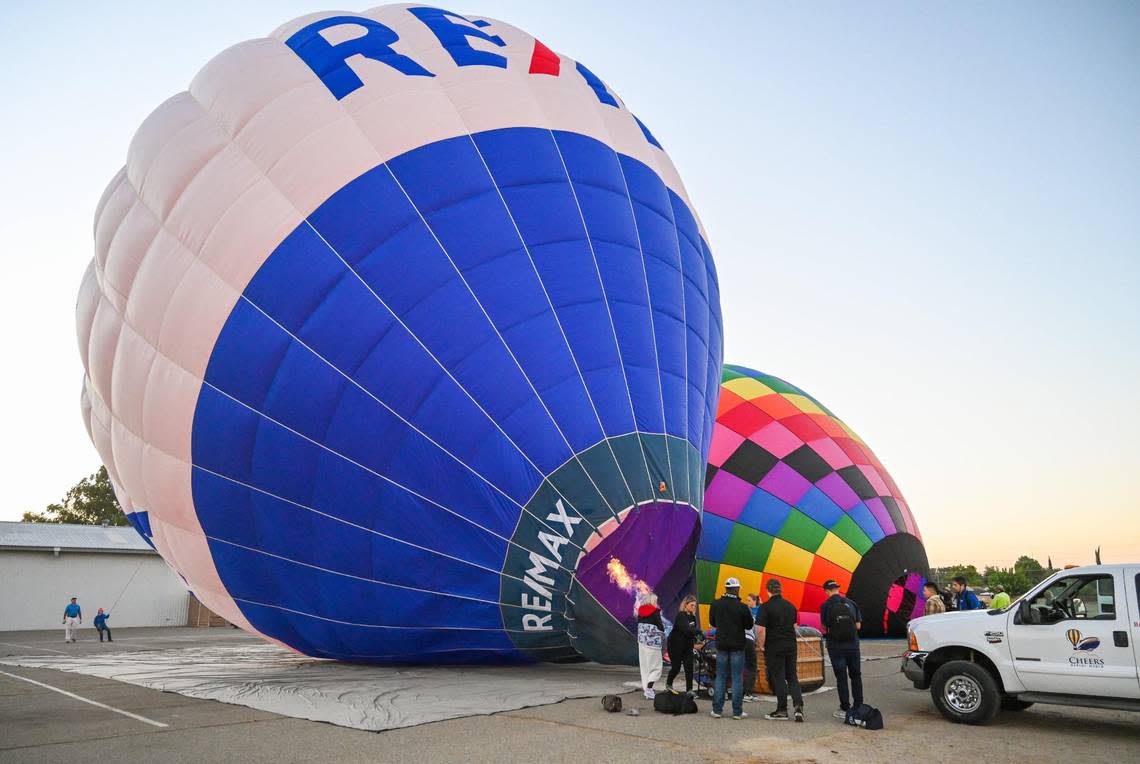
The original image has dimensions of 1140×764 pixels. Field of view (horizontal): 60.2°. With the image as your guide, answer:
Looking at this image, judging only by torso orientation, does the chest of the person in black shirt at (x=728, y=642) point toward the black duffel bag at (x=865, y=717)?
no

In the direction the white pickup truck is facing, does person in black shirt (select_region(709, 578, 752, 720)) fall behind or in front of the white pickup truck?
in front

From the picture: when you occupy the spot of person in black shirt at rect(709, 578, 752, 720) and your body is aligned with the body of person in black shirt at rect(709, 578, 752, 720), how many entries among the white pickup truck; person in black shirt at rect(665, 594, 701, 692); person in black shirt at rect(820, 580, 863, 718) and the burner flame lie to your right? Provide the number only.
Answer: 2

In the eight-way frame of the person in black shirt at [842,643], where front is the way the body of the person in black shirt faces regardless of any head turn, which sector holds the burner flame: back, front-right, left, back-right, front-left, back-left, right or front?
front-left

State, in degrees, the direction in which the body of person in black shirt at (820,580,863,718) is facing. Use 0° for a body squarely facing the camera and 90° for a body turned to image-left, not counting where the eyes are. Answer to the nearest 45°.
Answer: approximately 135°

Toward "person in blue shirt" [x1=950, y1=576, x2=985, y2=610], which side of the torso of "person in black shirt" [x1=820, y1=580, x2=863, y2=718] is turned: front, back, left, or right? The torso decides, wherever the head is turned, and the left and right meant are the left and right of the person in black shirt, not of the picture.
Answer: right

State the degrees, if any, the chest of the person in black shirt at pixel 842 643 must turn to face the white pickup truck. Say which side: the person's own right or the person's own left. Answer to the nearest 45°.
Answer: approximately 135° to the person's own right

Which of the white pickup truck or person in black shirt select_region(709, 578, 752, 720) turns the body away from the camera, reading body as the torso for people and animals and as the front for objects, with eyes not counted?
the person in black shirt

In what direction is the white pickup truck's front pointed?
to the viewer's left

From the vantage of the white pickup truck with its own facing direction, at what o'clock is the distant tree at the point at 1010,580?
The distant tree is roughly at 3 o'clock from the white pickup truck.

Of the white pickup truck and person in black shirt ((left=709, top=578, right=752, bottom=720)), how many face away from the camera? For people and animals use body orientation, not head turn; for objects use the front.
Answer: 1

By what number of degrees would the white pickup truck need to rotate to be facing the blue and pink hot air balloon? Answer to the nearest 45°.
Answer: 0° — it already faces it

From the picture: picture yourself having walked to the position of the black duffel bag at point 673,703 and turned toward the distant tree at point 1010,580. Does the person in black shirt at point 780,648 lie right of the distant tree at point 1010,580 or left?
right

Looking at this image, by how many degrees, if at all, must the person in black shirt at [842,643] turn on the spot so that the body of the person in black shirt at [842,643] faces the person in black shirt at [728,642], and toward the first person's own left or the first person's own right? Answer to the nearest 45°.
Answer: approximately 45° to the first person's own left

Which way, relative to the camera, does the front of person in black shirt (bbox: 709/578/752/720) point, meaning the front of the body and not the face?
away from the camera

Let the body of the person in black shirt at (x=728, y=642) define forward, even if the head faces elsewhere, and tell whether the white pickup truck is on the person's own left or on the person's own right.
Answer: on the person's own right
